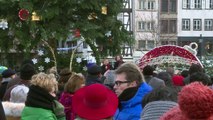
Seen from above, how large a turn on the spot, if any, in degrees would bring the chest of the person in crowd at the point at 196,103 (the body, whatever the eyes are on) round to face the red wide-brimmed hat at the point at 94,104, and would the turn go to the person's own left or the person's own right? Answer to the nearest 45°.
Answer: approximately 45° to the person's own left

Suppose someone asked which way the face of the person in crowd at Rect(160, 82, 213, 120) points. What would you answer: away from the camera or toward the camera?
away from the camera

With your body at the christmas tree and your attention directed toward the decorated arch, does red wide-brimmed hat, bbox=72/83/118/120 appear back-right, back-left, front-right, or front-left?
front-right

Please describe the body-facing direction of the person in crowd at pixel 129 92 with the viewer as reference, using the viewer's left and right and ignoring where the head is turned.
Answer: facing to the left of the viewer

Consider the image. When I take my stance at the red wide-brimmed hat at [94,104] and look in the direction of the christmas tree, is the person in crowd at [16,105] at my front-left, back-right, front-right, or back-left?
front-left

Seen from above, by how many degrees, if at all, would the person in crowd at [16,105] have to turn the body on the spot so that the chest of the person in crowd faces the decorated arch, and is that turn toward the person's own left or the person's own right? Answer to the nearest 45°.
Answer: approximately 45° to the person's own right

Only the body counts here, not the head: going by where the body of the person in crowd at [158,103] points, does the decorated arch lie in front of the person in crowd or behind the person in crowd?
in front

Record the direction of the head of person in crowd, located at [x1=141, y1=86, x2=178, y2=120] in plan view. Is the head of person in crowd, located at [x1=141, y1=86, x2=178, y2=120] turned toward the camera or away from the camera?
away from the camera

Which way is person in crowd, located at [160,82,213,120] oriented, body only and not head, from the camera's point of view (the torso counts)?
away from the camera

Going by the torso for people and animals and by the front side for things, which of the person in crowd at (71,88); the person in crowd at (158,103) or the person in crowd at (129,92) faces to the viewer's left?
the person in crowd at (129,92)

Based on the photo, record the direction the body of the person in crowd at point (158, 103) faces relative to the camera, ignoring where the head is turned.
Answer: away from the camera

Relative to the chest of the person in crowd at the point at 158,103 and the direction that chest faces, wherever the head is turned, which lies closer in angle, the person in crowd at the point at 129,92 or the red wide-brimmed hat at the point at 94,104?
the person in crowd

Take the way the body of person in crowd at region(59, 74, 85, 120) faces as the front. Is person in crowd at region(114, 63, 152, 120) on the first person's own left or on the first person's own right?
on the first person's own right

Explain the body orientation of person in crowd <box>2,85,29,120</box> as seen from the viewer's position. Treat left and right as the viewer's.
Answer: facing away from the viewer
